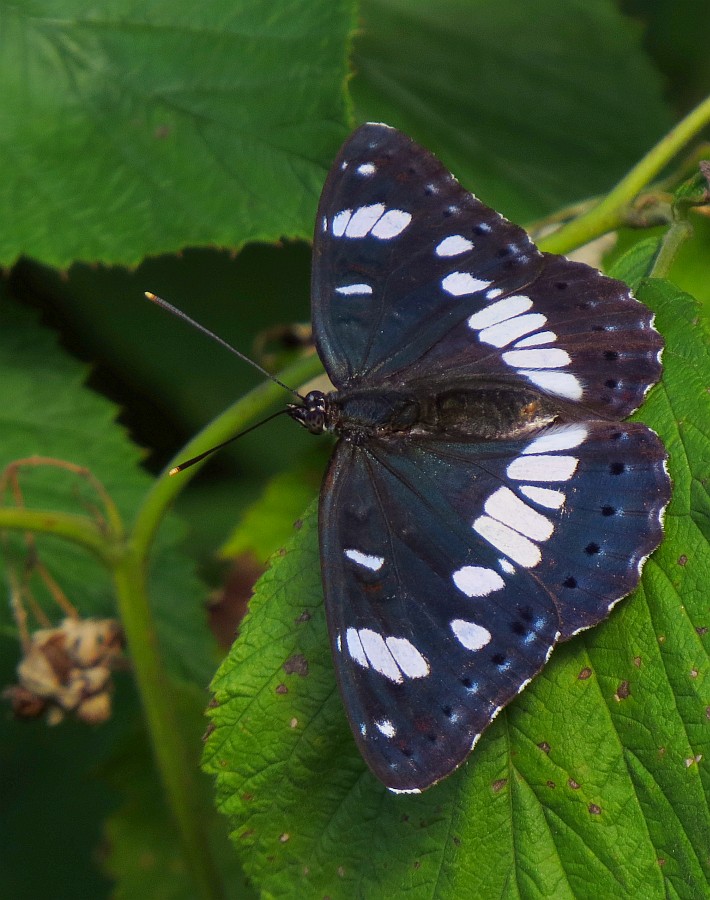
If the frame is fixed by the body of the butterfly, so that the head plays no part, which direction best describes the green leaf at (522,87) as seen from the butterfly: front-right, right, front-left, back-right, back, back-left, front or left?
right

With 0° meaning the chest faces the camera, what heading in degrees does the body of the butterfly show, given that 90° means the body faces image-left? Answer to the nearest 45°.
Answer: approximately 90°
